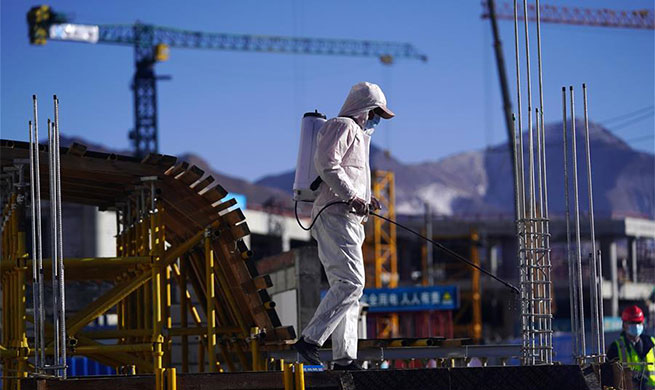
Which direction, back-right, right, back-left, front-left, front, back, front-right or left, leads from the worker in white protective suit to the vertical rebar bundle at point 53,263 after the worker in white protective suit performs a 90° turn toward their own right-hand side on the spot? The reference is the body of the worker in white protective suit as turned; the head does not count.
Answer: right

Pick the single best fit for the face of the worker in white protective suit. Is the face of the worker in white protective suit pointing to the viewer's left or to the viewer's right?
to the viewer's right

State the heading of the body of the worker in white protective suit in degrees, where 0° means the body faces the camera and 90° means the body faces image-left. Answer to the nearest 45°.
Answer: approximately 270°

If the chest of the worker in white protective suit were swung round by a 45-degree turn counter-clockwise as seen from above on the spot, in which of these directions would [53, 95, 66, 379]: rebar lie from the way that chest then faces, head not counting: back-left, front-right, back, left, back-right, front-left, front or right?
back-left
